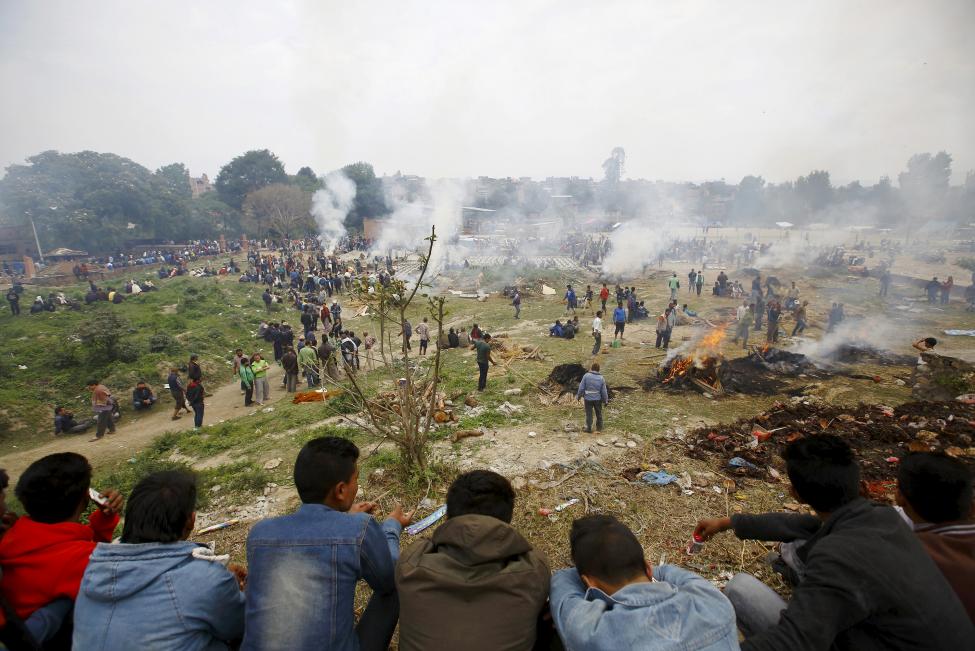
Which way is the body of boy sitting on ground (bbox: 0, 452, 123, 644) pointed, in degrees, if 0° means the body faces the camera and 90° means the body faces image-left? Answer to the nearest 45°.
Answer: approximately 225°

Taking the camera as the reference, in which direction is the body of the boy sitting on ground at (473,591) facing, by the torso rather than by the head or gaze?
away from the camera

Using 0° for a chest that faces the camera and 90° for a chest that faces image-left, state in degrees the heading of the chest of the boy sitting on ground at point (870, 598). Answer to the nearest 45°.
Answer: approximately 135°

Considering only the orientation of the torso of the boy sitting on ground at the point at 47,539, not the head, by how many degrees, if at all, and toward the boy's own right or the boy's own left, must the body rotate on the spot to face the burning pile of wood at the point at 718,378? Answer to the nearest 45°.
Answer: approximately 45° to the boy's own right

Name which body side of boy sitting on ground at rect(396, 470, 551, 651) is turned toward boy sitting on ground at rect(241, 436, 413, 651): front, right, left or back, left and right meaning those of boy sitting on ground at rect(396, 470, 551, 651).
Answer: left

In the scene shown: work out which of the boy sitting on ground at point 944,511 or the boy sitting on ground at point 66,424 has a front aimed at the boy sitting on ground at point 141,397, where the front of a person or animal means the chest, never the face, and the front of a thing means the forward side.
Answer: the boy sitting on ground at point 66,424

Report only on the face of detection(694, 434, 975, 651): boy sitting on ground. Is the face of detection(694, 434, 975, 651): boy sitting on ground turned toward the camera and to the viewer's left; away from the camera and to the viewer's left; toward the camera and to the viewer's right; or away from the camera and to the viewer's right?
away from the camera and to the viewer's left

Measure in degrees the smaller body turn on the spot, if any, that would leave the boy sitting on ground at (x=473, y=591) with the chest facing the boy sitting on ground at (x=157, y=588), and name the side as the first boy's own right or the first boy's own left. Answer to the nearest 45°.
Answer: approximately 90° to the first boy's own left

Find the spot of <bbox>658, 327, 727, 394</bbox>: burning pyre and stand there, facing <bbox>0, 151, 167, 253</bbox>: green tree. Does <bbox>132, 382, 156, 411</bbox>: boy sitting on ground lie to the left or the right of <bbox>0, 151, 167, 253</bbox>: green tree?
left

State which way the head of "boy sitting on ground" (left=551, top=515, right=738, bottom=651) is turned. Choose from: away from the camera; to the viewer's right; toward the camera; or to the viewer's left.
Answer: away from the camera

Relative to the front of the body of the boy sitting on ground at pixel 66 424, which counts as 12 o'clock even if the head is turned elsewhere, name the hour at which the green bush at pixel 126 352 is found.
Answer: The green bush is roughly at 10 o'clock from the boy sitting on ground.

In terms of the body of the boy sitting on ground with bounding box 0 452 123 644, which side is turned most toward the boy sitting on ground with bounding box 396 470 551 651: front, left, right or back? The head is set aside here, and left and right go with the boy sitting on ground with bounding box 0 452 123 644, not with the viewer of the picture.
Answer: right
